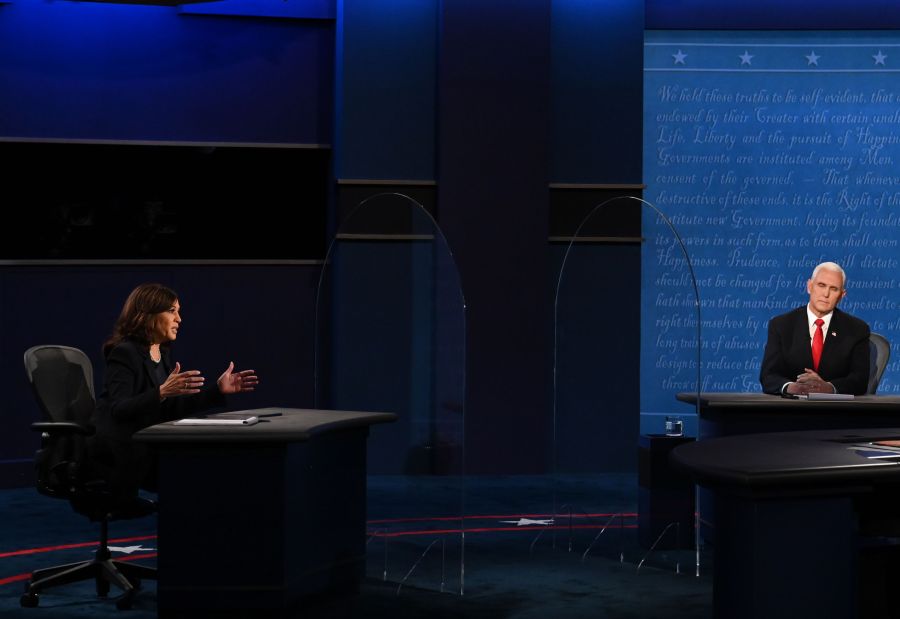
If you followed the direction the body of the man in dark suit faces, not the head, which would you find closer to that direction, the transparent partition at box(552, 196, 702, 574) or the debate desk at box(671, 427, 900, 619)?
the debate desk

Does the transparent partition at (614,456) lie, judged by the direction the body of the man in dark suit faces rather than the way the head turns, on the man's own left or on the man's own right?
on the man's own right

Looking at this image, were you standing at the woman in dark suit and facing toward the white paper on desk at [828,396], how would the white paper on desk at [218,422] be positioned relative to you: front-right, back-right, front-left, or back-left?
front-right

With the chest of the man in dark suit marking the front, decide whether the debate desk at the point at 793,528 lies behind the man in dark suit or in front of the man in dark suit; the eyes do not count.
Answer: in front

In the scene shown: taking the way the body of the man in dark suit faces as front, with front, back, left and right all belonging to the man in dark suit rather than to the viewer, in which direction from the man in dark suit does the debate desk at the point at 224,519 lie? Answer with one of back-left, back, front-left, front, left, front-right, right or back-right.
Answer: front-right

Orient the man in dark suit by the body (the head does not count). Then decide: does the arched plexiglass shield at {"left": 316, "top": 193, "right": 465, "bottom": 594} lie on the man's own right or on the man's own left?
on the man's own right

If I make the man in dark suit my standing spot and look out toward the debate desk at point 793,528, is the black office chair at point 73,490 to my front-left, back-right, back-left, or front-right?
front-right

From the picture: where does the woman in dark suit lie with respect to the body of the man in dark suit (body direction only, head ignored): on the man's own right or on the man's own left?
on the man's own right

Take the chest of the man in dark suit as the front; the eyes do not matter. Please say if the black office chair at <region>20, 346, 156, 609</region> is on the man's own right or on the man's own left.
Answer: on the man's own right

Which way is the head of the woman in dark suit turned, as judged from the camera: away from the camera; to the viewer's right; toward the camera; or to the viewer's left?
to the viewer's right

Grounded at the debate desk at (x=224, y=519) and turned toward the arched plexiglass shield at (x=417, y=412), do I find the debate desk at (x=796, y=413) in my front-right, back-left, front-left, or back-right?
front-right

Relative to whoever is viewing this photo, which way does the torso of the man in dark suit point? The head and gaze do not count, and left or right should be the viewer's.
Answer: facing the viewer
